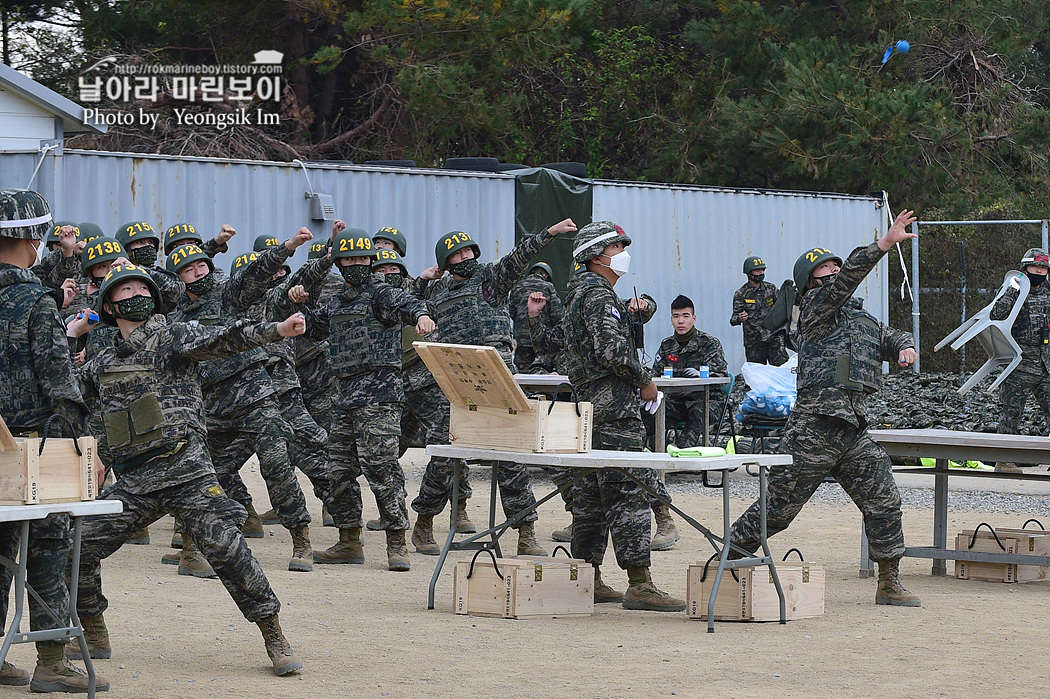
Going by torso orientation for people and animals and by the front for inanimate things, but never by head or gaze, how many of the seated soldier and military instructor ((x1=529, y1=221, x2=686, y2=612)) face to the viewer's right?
1

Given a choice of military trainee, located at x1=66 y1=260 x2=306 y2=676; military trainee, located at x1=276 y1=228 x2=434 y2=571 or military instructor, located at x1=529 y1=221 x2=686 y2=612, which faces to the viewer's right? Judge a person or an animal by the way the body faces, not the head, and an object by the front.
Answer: military instructor, located at x1=529 y1=221 x2=686 y2=612

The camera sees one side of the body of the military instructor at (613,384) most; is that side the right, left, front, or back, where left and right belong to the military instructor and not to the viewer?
right

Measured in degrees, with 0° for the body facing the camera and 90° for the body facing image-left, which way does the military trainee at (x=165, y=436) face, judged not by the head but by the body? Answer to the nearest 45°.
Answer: approximately 0°

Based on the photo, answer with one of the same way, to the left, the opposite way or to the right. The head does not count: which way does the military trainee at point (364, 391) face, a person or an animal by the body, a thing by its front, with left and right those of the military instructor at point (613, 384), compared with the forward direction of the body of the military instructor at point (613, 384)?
to the right

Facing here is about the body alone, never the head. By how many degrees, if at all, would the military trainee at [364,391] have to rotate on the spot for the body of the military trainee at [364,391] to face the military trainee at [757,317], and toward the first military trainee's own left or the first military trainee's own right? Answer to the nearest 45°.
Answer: approximately 135° to the first military trainee's own left

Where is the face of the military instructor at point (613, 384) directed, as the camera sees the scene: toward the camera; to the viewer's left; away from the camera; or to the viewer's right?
to the viewer's right

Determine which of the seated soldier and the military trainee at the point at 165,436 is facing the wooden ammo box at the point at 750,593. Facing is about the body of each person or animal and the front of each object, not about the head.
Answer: the seated soldier

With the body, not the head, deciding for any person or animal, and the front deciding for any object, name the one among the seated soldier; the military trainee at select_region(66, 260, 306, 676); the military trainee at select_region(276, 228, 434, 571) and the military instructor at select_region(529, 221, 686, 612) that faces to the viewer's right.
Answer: the military instructor at select_region(529, 221, 686, 612)

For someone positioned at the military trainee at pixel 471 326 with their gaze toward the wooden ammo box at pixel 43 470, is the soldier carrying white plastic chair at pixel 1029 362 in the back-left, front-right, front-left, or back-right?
back-left

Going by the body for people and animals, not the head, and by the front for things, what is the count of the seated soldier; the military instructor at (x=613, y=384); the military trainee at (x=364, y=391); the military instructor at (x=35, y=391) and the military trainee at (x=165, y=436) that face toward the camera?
3

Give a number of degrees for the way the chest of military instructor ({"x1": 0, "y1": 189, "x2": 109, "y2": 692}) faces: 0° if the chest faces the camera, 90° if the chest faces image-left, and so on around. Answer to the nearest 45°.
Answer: approximately 225°

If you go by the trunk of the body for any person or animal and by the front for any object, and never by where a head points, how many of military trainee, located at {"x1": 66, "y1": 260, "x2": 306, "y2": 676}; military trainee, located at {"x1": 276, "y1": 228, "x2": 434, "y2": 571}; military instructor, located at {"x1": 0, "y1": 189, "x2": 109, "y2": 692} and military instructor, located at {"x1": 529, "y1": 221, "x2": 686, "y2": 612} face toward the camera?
2
